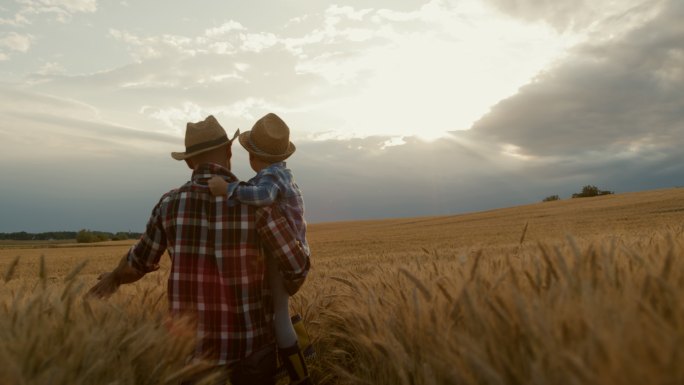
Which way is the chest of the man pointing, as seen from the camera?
away from the camera
